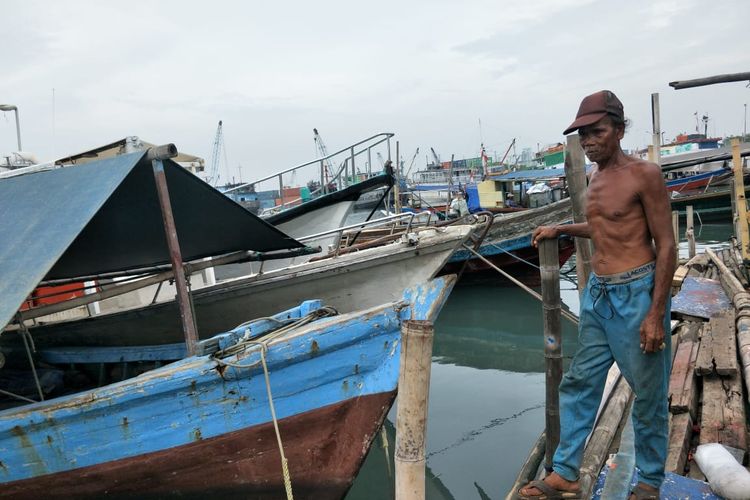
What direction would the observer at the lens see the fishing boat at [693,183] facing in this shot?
facing to the right of the viewer

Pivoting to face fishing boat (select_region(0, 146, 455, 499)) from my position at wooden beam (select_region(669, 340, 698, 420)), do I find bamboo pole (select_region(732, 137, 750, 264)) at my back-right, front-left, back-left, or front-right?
back-right

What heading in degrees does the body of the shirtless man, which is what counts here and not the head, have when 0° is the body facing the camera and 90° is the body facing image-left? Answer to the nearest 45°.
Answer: approximately 45°
